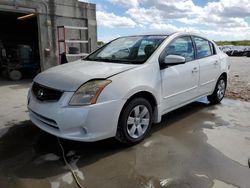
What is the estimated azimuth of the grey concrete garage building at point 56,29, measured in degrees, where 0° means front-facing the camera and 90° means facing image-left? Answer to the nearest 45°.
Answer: approximately 315°

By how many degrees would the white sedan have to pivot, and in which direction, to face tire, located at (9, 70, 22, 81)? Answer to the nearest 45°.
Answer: approximately 90° to its right

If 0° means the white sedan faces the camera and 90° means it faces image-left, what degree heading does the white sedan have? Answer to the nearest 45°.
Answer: approximately 45°

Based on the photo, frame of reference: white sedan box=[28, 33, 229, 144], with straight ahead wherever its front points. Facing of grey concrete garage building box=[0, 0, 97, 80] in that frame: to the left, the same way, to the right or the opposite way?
to the left

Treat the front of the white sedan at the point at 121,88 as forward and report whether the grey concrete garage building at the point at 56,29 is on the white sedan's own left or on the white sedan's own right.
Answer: on the white sedan's own right
